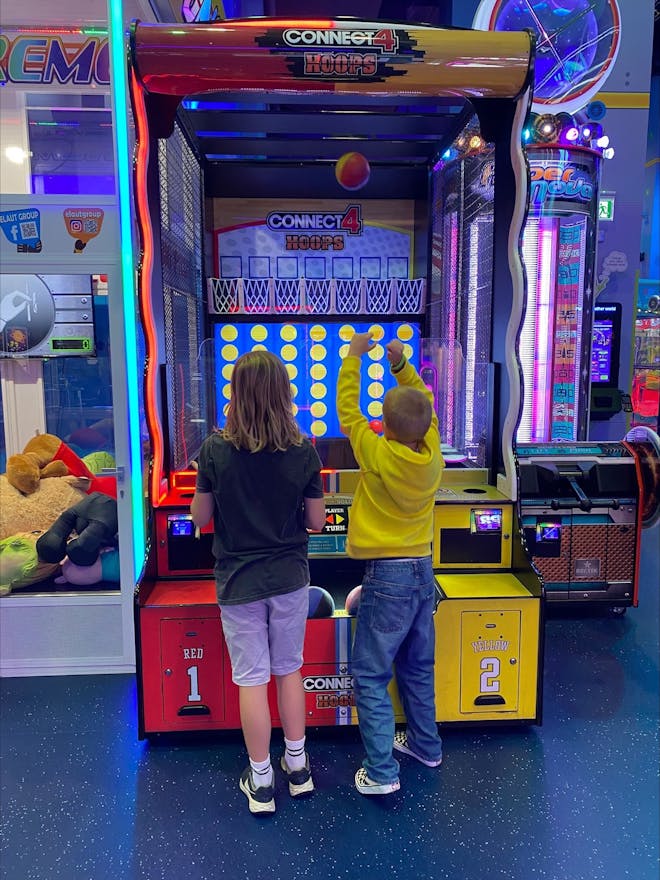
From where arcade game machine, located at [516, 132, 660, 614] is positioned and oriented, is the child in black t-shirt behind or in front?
in front

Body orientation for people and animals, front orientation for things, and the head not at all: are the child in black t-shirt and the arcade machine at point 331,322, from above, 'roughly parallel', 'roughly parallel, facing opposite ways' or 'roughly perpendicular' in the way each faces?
roughly parallel, facing opposite ways

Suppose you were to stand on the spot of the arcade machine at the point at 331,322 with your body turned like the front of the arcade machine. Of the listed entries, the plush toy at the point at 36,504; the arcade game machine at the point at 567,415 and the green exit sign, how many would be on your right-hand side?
1

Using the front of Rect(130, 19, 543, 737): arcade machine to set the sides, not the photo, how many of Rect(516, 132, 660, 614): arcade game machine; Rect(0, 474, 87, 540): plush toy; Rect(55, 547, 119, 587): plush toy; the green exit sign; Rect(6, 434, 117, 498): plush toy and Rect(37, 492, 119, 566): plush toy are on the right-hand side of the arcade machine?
4

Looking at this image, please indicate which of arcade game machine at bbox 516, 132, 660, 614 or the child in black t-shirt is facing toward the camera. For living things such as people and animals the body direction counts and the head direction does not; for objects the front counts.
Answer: the arcade game machine

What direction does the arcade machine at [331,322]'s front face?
toward the camera

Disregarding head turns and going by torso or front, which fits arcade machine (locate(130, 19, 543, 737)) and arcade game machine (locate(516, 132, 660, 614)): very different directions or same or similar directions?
same or similar directions

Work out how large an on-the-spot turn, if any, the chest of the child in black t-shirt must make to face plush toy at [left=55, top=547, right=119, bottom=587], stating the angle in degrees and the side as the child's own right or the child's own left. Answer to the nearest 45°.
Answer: approximately 45° to the child's own left

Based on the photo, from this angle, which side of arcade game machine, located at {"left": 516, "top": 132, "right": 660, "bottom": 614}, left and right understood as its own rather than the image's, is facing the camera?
front

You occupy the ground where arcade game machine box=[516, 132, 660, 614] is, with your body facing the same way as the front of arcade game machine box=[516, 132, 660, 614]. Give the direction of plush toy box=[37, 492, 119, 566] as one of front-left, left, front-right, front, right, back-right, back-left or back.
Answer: front-right

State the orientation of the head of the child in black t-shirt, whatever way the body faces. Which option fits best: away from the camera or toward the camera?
away from the camera

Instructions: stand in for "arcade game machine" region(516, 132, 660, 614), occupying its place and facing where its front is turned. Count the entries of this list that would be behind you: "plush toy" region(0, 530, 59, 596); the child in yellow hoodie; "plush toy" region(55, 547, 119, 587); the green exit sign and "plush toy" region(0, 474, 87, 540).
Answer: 1

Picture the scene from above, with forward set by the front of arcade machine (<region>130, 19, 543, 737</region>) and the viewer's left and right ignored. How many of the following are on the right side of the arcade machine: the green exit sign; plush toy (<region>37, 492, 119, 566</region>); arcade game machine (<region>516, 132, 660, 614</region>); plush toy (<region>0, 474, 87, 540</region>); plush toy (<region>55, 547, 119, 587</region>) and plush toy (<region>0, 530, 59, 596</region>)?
4

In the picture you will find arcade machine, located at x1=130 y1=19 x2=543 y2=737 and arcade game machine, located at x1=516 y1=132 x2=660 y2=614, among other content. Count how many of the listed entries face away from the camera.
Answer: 0

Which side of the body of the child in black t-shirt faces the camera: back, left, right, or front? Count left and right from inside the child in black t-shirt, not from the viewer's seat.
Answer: back

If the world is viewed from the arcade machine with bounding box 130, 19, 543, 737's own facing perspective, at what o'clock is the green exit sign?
The green exit sign is roughly at 7 o'clock from the arcade machine.

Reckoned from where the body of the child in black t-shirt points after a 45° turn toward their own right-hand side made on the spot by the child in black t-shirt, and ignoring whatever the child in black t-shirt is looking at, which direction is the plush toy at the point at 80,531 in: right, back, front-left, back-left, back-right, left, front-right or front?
left

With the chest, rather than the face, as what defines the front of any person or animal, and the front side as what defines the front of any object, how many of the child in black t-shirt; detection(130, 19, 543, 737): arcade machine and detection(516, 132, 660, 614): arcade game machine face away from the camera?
1

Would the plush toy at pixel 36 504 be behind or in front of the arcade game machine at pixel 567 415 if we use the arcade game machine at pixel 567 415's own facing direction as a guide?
in front
